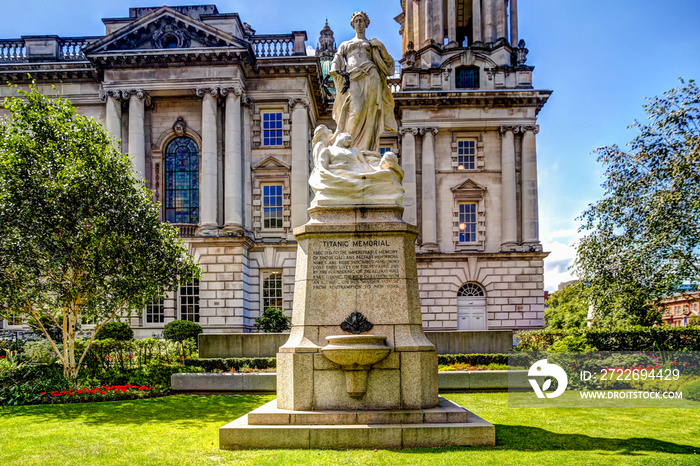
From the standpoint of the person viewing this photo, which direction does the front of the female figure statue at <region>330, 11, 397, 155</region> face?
facing the viewer

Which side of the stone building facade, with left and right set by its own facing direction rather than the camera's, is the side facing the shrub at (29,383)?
front

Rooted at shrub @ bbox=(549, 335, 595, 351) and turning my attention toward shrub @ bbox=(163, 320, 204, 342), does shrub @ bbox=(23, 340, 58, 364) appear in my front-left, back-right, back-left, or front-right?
front-left

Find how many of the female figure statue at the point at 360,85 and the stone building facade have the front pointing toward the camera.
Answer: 2

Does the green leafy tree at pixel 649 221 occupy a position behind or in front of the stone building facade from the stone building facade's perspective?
in front

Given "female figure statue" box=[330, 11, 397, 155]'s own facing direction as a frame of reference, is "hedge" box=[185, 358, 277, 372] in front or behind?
behind

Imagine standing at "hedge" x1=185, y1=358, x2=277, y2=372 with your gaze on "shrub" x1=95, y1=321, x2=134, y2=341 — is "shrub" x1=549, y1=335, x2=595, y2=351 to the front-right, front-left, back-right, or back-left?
back-right

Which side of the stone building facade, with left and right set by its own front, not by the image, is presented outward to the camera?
front

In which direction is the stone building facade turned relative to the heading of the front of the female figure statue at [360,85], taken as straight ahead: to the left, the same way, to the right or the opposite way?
the same way

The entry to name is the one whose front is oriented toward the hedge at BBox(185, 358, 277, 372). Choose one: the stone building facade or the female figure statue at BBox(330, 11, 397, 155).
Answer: the stone building facade
